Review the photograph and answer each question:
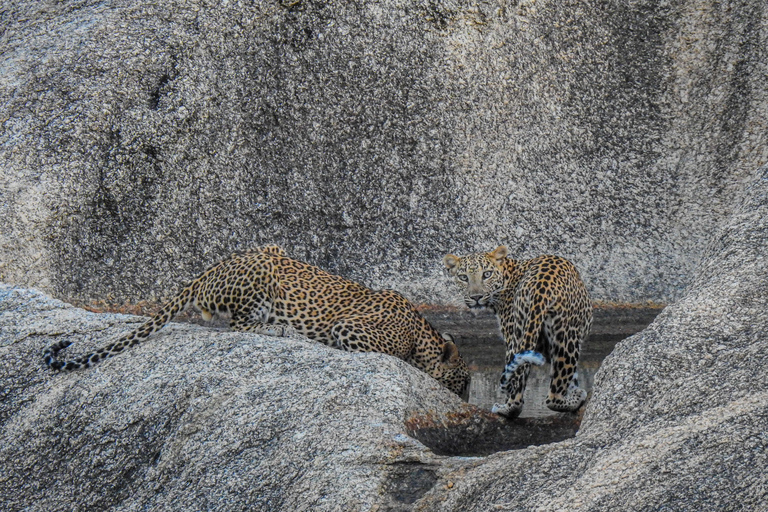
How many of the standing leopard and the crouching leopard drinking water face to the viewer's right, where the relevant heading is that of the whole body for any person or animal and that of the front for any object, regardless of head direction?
1

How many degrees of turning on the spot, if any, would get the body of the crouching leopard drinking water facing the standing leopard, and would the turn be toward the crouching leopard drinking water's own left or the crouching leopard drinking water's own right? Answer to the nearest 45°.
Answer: approximately 45° to the crouching leopard drinking water's own right

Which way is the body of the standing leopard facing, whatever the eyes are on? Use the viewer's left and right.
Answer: facing away from the viewer and to the left of the viewer

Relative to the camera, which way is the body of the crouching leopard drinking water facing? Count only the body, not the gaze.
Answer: to the viewer's right

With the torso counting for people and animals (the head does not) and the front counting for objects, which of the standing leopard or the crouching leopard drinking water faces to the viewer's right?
the crouching leopard drinking water
